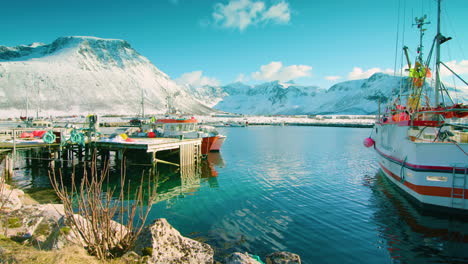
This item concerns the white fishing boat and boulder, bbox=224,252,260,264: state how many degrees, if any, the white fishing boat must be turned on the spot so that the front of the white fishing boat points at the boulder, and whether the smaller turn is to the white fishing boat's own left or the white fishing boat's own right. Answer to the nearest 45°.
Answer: approximately 90° to the white fishing boat's own left

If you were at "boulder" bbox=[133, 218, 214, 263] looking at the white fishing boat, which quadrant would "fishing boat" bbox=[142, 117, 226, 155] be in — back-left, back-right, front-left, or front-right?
front-left

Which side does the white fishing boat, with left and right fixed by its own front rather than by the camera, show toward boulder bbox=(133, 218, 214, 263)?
left

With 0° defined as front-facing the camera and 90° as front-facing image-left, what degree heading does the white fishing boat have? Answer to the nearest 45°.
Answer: approximately 135°

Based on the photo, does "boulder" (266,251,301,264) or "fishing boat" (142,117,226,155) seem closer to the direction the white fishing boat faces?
the fishing boat

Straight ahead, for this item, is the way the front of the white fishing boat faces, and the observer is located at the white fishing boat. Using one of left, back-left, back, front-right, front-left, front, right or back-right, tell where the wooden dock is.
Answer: front-left

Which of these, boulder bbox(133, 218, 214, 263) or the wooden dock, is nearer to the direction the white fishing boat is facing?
the wooden dock

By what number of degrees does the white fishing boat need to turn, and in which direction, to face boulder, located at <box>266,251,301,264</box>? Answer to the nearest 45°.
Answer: approximately 90° to its left

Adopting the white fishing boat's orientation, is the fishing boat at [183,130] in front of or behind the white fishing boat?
in front

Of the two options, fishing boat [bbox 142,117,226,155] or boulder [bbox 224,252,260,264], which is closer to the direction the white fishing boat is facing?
the fishing boat
